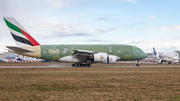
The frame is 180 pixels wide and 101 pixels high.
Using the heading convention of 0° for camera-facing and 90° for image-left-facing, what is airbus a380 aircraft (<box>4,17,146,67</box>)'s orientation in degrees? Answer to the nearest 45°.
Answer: approximately 270°
